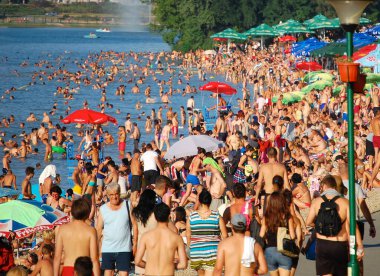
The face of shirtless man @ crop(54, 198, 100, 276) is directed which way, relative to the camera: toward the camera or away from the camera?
away from the camera

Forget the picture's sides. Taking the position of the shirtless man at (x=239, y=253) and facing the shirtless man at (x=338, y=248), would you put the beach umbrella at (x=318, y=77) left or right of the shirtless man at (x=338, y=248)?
left

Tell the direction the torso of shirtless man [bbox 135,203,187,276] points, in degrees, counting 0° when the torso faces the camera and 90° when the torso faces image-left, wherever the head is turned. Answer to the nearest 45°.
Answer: approximately 180°

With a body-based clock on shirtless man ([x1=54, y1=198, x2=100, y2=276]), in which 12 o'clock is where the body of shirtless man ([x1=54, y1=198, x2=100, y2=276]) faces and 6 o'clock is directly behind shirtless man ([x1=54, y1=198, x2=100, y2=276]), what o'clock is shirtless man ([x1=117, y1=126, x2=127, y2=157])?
shirtless man ([x1=117, y1=126, x2=127, y2=157]) is roughly at 12 o'clock from shirtless man ([x1=54, y1=198, x2=100, y2=276]).

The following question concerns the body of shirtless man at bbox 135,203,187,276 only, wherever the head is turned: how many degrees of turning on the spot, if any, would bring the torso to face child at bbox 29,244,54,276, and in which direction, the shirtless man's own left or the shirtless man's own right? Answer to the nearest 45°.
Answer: approximately 45° to the shirtless man's own left

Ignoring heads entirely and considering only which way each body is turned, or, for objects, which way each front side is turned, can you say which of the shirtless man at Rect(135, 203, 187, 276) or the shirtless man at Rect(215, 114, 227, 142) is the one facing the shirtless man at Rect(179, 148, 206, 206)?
the shirtless man at Rect(135, 203, 187, 276)

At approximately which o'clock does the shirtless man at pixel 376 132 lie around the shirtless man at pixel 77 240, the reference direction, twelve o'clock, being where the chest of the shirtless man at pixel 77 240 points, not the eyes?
the shirtless man at pixel 376 132 is roughly at 1 o'clock from the shirtless man at pixel 77 240.

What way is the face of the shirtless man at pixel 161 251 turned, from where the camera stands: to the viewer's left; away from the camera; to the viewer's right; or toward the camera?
away from the camera
